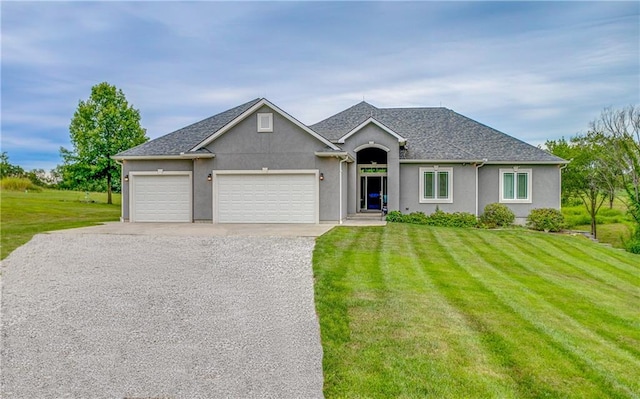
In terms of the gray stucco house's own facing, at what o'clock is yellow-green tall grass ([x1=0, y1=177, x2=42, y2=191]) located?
The yellow-green tall grass is roughly at 4 o'clock from the gray stucco house.

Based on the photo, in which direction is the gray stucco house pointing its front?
toward the camera

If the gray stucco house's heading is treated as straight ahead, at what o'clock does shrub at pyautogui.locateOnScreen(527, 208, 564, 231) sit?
The shrub is roughly at 9 o'clock from the gray stucco house.

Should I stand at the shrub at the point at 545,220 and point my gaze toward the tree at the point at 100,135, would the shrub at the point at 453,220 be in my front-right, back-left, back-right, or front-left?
front-left

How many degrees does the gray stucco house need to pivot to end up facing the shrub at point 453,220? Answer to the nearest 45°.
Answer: approximately 90° to its left

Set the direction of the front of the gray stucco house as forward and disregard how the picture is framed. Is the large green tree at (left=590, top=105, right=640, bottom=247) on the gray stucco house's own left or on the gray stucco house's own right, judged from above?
on the gray stucco house's own left

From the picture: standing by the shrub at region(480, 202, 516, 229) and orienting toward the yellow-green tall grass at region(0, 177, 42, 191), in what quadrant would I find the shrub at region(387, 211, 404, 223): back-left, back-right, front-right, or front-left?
front-left

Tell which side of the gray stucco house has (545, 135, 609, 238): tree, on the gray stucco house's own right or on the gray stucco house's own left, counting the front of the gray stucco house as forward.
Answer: on the gray stucco house's own left
